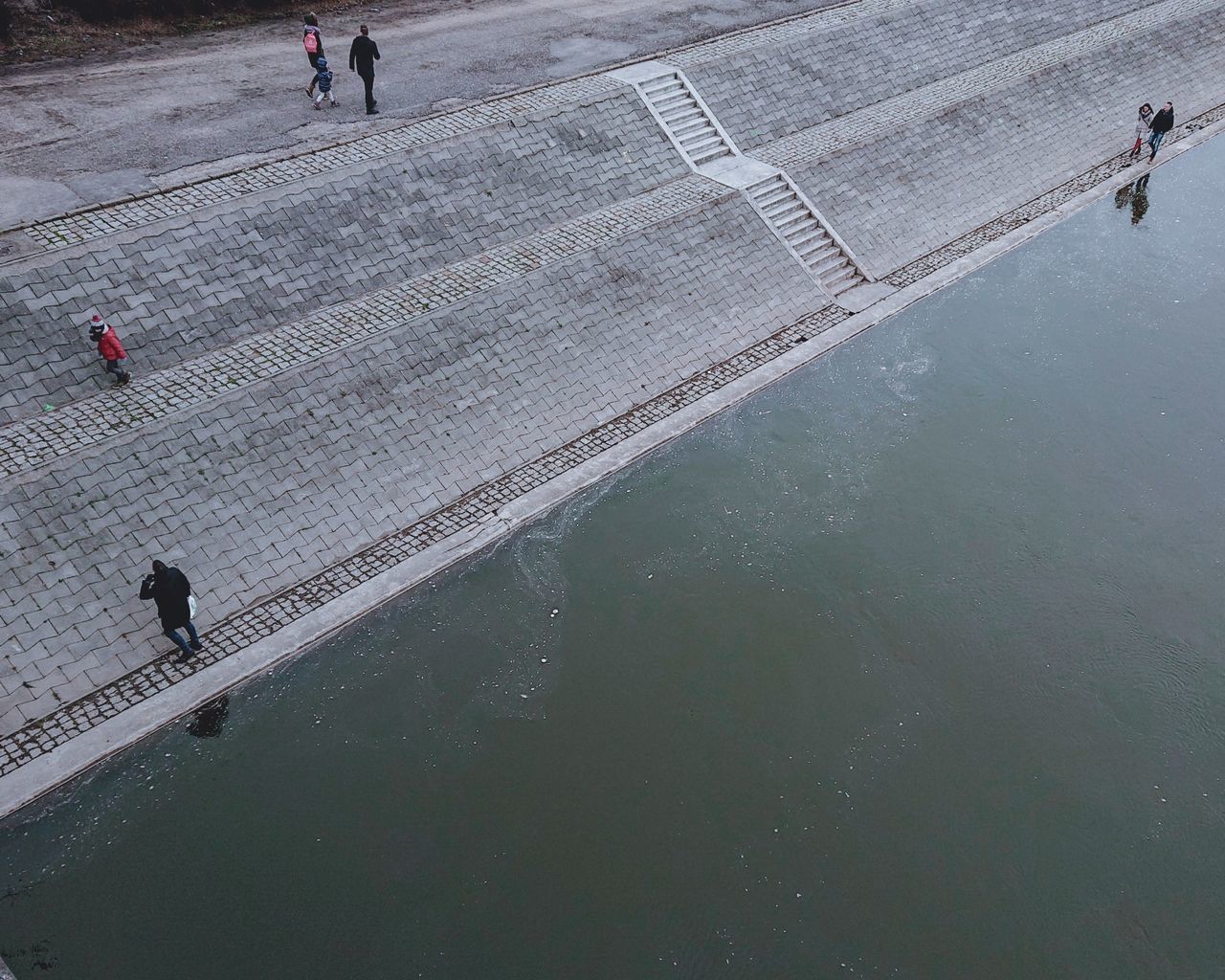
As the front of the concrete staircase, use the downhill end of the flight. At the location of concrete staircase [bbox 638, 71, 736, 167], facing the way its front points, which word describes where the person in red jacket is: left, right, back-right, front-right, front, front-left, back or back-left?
right

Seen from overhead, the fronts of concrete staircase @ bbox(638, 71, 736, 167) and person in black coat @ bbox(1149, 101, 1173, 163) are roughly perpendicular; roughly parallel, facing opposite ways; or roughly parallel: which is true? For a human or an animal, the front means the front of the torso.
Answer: roughly perpendicular

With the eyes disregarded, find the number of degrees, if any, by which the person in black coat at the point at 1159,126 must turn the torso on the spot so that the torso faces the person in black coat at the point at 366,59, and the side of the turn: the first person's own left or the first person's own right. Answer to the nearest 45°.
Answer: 0° — they already face them

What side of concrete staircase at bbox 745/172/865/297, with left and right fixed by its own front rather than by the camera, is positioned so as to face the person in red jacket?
right

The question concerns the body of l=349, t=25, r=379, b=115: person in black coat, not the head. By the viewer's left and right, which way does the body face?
facing away from the viewer and to the right of the viewer

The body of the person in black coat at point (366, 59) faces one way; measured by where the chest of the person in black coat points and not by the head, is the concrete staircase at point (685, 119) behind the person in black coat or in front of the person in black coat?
in front

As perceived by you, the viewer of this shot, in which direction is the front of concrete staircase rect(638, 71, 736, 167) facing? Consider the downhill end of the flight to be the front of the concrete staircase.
facing the viewer and to the right of the viewer

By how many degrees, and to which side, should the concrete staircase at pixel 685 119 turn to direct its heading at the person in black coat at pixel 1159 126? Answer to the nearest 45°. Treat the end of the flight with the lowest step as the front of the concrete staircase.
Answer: approximately 90° to its left

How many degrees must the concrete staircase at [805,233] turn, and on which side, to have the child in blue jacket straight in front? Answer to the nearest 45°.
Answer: approximately 90° to its right
